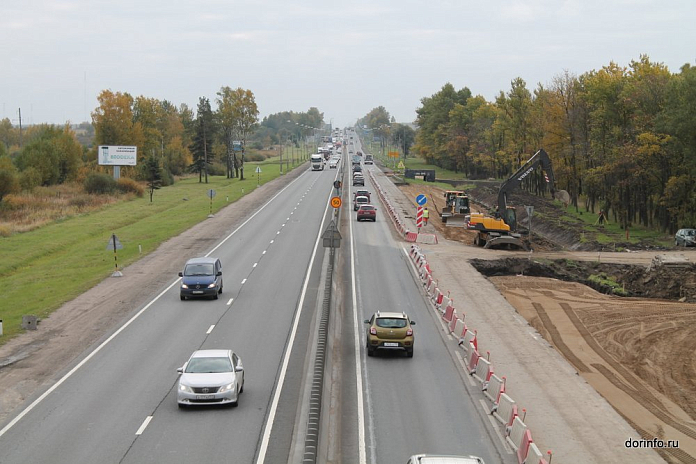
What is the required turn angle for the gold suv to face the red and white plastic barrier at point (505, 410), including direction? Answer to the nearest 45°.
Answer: approximately 135° to its right

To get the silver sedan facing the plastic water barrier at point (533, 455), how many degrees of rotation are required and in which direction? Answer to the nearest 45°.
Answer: approximately 45° to its left

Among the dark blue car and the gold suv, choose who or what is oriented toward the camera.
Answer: the dark blue car

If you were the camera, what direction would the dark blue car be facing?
facing the viewer

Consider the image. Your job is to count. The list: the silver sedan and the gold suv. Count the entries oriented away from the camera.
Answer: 1

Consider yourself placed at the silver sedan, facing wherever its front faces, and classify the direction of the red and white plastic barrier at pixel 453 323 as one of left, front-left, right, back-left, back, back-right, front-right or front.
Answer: back-left

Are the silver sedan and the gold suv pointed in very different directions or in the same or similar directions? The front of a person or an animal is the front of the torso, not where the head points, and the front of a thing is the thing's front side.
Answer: very different directions

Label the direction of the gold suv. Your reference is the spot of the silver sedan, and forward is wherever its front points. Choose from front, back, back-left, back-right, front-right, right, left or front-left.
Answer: back-left

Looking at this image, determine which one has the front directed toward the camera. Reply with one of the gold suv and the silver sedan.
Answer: the silver sedan

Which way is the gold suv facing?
away from the camera

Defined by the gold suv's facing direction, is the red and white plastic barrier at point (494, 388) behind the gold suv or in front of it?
behind

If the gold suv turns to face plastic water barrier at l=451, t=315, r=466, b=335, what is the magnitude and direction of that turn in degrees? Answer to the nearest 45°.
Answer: approximately 45° to its right

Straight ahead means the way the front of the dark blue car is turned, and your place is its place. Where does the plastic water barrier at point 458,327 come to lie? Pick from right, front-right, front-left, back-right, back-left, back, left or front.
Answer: front-left

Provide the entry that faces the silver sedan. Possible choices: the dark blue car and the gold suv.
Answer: the dark blue car

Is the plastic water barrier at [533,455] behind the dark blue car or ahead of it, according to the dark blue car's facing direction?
ahead

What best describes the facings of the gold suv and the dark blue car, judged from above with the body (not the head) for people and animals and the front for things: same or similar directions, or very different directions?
very different directions

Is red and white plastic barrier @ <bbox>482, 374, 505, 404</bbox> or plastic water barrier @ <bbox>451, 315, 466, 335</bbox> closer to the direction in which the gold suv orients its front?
the plastic water barrier

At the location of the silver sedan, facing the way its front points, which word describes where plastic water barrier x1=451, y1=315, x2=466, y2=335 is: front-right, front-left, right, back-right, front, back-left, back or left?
back-left

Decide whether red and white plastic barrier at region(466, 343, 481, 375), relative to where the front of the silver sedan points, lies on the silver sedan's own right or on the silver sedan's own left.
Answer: on the silver sedan's own left
